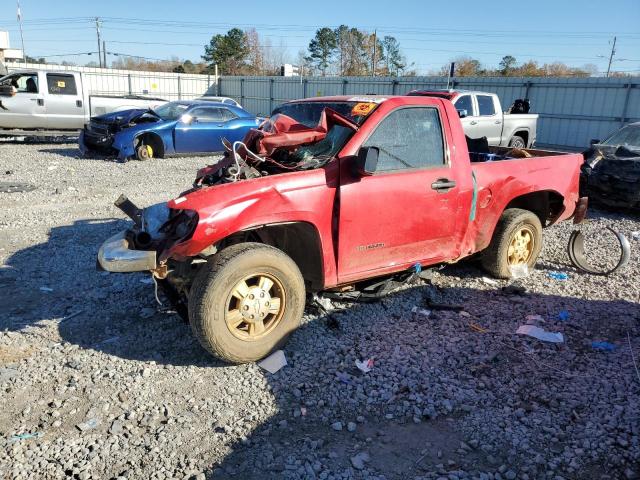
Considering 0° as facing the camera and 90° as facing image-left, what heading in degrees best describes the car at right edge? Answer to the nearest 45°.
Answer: approximately 45°

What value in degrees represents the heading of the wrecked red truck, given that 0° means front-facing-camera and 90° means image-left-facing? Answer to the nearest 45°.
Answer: approximately 45°

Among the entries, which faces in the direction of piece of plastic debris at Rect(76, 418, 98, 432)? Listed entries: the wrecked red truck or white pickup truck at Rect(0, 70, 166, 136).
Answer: the wrecked red truck

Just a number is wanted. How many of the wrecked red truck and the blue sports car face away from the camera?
0

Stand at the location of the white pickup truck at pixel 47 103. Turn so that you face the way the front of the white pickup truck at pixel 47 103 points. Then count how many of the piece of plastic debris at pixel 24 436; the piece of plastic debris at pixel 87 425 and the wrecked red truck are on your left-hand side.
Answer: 3

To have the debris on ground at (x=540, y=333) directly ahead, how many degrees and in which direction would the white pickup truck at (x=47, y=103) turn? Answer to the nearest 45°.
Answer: approximately 90° to its left

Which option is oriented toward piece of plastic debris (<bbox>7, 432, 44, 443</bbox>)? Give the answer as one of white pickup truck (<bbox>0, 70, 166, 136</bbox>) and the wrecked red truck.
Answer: the wrecked red truck

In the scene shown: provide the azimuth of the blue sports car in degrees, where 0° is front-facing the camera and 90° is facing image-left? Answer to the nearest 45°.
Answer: approximately 45°

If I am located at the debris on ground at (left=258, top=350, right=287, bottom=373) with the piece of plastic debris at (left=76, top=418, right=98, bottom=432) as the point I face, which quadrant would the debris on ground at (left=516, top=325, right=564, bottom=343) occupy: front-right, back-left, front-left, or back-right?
back-left

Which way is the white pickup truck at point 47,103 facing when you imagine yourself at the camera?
facing to the left of the viewer

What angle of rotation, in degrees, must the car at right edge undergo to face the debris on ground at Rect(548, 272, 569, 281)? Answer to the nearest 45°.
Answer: approximately 45° to its left

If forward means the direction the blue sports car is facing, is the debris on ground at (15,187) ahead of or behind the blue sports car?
ahead

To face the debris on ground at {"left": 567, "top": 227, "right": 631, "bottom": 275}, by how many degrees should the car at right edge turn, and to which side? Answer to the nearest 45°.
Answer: approximately 45° to its left
